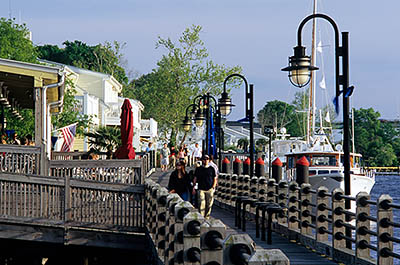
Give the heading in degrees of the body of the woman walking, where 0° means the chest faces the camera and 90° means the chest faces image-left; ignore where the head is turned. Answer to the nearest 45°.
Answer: approximately 0°

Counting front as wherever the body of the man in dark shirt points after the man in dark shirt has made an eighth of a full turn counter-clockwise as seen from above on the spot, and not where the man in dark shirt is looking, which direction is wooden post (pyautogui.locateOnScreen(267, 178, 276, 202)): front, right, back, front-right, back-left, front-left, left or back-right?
left

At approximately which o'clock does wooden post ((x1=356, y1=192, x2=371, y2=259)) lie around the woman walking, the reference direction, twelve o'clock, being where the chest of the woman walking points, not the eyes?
The wooden post is roughly at 11 o'clock from the woman walking.

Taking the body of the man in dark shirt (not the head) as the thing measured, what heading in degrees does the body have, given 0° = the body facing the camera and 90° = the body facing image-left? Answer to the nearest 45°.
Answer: approximately 0°

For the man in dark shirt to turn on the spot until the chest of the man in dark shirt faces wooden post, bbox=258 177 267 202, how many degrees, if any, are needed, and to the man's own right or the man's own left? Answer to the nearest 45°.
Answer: approximately 135° to the man's own left

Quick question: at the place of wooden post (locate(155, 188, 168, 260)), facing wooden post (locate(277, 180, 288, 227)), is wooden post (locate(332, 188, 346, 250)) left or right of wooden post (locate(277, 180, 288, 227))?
right

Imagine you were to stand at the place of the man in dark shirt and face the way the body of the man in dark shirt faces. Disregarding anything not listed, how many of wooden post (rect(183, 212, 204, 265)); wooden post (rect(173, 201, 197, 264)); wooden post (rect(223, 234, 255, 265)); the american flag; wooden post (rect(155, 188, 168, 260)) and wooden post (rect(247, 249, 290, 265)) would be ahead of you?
5

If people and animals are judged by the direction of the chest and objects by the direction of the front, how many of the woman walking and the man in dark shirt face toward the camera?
2
